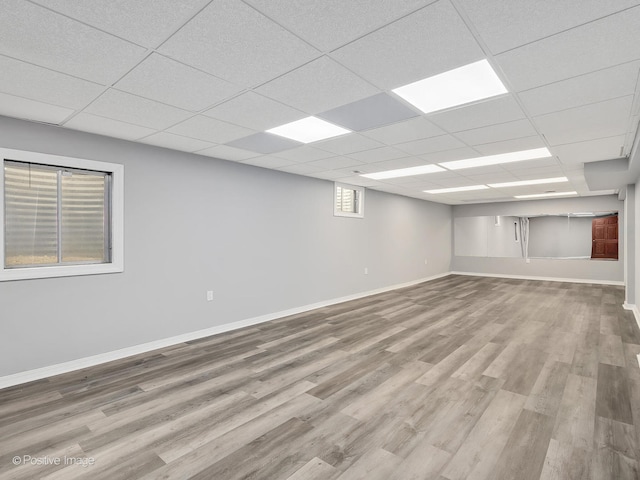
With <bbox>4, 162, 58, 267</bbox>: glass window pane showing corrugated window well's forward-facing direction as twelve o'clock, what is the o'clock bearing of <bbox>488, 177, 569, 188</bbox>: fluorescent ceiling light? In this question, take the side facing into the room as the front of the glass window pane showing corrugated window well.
The fluorescent ceiling light is roughly at 11 o'clock from the glass window pane showing corrugated window well.

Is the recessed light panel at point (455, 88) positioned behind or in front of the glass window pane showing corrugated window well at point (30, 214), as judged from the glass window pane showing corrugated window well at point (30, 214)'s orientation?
in front

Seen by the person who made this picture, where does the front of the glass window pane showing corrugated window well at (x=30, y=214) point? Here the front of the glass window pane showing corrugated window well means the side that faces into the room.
facing the viewer and to the right of the viewer

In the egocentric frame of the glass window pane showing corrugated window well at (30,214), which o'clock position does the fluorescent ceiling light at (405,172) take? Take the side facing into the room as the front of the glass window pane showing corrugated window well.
The fluorescent ceiling light is roughly at 11 o'clock from the glass window pane showing corrugated window well.
